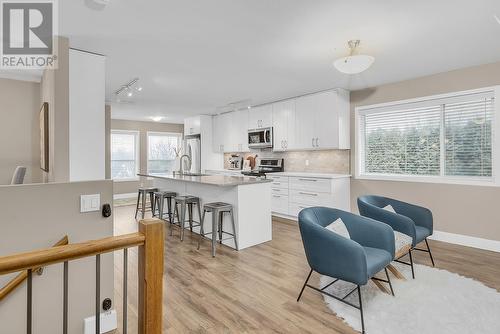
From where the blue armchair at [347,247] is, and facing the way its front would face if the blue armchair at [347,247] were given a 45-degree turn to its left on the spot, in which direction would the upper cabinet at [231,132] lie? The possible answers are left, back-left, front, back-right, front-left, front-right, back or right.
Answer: back-left

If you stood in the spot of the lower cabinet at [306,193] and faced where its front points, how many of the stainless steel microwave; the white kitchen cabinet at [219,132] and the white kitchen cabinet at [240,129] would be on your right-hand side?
3

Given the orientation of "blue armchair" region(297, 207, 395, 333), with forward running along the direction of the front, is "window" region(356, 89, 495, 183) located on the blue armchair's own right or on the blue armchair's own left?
on the blue armchair's own left

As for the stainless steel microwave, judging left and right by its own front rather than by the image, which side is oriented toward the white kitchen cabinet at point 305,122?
left

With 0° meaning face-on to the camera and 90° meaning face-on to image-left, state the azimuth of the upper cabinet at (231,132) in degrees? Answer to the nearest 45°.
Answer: approximately 45°

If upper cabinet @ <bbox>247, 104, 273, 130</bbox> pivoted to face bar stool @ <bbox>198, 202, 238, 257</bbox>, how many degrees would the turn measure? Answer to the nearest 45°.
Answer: approximately 45° to its left

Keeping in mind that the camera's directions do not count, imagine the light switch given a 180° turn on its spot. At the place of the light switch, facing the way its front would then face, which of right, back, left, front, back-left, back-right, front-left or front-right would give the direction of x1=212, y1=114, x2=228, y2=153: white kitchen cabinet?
front-right

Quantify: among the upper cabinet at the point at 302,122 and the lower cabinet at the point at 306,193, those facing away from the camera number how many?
0

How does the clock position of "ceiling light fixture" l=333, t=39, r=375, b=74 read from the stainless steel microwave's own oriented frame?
The ceiling light fixture is roughly at 10 o'clock from the stainless steel microwave.

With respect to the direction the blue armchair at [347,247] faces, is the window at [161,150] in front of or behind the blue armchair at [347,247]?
behind

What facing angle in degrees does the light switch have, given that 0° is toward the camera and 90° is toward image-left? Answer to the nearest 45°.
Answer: approximately 0°
